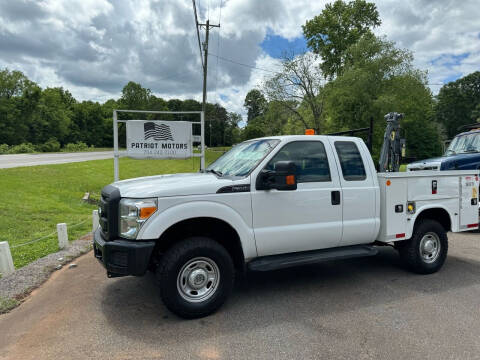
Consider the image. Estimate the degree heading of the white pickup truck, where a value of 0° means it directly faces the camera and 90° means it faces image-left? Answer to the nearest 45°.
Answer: approximately 45°

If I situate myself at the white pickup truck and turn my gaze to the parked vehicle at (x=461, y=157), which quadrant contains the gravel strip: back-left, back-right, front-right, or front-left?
back-left

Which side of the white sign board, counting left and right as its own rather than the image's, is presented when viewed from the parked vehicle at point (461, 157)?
left

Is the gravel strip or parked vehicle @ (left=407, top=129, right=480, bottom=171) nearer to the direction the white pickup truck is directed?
the gravel strip

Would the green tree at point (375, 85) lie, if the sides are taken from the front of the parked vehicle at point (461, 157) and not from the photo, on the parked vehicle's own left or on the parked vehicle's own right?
on the parked vehicle's own right

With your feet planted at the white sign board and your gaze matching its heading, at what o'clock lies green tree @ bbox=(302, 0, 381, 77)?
The green tree is roughly at 7 o'clock from the white sign board.

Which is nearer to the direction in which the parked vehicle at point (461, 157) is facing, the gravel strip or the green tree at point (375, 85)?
the gravel strip

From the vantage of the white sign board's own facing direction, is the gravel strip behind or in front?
in front

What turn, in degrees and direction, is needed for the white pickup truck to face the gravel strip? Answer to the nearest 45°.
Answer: approximately 45° to its right

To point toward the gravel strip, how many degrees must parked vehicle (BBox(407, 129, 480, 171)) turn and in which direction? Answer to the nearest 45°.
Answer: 0° — it already faces it

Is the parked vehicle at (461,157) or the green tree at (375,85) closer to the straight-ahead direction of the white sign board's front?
the parked vehicle

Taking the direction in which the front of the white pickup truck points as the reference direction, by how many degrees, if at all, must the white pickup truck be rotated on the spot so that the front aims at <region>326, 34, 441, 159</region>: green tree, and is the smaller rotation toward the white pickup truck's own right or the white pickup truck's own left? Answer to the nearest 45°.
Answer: approximately 135° to the white pickup truck's own right

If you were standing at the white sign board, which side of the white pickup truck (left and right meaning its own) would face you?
right

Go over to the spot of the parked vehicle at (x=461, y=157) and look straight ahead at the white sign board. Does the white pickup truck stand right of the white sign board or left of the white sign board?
left
